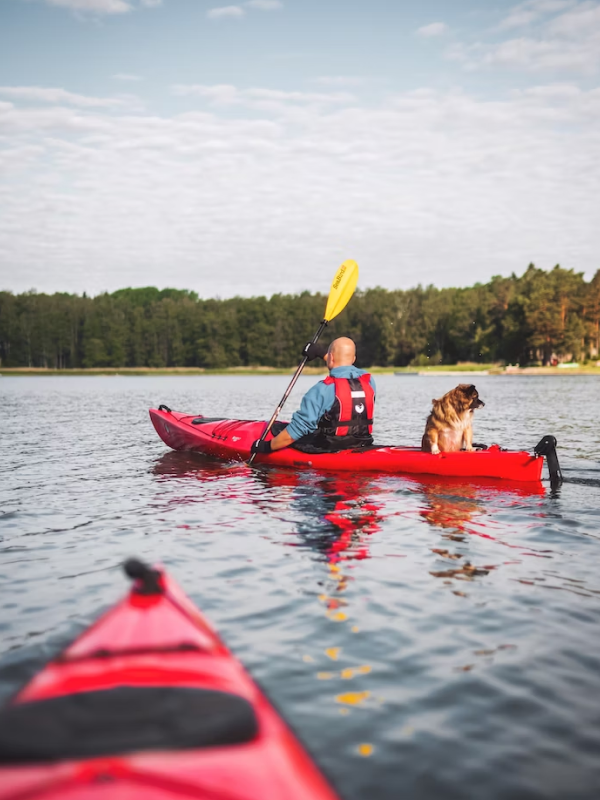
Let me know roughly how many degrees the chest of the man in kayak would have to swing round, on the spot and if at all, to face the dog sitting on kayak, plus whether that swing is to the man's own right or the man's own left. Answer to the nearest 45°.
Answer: approximately 135° to the man's own right

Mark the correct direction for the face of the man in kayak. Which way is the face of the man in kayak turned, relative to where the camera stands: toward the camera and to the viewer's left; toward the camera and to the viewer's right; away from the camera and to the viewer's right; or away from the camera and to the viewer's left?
away from the camera and to the viewer's left

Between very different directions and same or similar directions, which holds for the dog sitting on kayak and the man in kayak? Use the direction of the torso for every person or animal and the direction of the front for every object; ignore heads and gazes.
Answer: very different directions

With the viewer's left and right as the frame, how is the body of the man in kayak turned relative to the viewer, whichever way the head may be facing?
facing away from the viewer and to the left of the viewer
